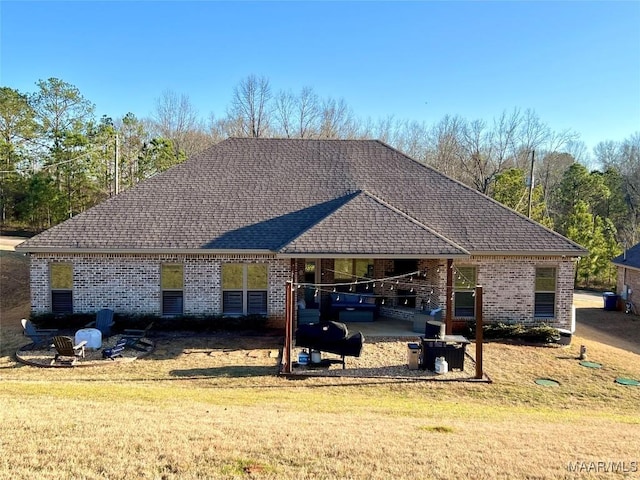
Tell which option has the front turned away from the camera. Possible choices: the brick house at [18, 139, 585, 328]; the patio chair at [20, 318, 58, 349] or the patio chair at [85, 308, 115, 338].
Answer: the brick house

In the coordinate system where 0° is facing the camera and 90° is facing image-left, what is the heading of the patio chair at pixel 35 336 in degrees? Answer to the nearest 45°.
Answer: approximately 270°

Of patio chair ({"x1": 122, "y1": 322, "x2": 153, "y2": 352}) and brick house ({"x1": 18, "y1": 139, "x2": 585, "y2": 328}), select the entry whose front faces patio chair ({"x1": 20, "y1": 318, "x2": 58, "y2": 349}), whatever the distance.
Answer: patio chair ({"x1": 122, "y1": 322, "x2": 153, "y2": 352})

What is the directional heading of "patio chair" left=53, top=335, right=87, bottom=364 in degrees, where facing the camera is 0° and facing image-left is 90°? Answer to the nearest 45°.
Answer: approximately 225°

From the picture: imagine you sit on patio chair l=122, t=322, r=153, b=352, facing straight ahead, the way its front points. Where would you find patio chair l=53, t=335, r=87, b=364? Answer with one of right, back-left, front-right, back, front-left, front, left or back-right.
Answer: front-left

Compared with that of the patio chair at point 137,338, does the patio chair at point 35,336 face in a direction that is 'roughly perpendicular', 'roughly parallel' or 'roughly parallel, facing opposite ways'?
roughly parallel, facing opposite ways

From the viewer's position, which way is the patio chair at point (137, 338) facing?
facing to the left of the viewer

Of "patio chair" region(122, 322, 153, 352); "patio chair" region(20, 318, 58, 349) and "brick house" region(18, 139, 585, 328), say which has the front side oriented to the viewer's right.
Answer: "patio chair" region(20, 318, 58, 349)

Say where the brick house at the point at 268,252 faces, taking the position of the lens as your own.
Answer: facing away from the viewer

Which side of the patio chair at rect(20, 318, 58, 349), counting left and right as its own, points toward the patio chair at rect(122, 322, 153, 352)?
front
